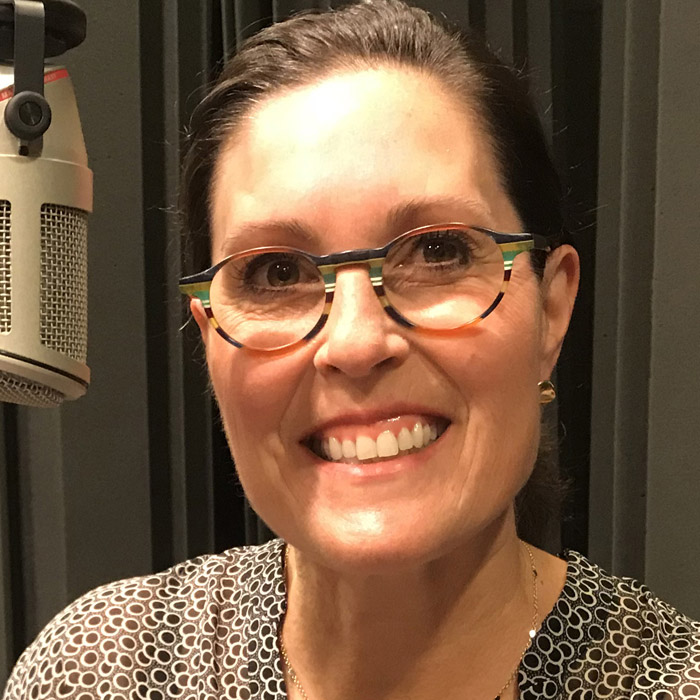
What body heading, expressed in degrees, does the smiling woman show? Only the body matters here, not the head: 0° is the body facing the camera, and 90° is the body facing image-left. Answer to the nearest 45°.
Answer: approximately 0°
